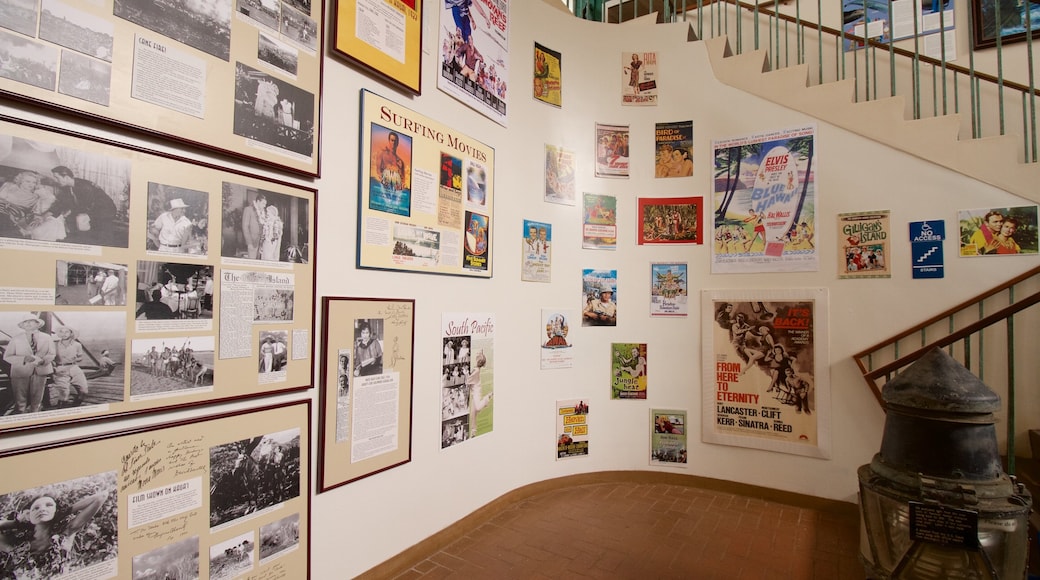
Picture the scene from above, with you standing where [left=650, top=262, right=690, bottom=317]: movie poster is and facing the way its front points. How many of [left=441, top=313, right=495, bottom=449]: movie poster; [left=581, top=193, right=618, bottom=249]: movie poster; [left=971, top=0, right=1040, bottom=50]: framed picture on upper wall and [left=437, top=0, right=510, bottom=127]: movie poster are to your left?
1

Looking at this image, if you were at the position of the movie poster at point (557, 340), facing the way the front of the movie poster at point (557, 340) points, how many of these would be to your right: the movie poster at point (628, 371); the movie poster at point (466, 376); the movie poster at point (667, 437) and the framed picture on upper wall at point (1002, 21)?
1

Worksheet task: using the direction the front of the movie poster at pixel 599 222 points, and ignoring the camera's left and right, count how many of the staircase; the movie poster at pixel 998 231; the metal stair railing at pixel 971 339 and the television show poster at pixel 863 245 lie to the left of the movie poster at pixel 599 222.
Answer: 4

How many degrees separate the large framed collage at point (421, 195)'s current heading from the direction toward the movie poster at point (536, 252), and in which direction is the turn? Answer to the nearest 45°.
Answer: approximately 90° to its left

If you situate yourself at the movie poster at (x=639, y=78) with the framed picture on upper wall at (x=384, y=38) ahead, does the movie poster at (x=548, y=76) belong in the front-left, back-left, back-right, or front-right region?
front-right

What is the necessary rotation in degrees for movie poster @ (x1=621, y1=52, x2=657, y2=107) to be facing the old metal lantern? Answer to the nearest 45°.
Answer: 0° — it already faces it

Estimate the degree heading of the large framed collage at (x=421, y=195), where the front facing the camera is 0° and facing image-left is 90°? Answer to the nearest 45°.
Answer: approximately 315°

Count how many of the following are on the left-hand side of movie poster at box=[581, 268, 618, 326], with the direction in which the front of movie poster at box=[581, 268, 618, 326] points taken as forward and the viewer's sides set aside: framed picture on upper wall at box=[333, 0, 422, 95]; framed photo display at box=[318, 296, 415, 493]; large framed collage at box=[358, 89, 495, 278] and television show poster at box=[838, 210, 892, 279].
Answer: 1

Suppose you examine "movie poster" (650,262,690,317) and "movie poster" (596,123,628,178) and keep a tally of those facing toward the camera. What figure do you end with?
2

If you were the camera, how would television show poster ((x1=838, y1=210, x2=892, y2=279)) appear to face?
facing the viewer

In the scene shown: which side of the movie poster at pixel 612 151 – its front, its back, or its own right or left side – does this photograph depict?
front

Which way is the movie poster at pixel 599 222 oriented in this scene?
toward the camera

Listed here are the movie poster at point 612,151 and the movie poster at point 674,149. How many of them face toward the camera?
2

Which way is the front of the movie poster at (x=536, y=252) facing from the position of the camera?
facing the viewer and to the right of the viewer

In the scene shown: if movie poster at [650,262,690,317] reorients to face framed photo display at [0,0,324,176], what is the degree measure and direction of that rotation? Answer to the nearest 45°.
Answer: approximately 45° to its right

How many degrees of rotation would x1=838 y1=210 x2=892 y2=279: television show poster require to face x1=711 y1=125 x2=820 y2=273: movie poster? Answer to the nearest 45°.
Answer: approximately 90° to its right
